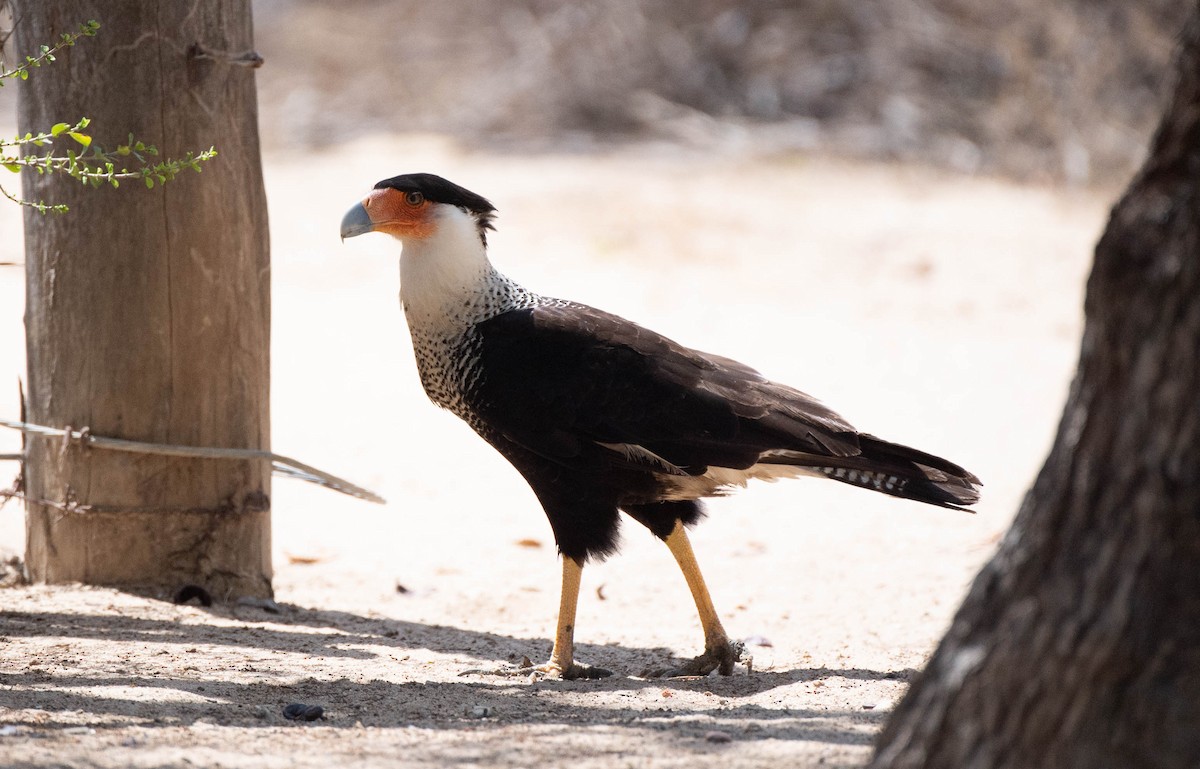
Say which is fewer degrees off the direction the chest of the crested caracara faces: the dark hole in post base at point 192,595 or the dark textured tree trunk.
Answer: the dark hole in post base

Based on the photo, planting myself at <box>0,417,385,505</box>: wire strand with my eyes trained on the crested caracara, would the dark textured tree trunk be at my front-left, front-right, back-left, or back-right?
front-right

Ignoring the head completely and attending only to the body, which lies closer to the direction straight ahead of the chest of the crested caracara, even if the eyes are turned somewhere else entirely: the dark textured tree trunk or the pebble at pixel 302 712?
the pebble

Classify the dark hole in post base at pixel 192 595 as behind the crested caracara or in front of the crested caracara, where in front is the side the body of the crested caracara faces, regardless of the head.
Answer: in front

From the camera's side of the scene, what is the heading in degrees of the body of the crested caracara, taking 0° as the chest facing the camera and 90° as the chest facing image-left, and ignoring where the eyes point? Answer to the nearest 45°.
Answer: approximately 90°

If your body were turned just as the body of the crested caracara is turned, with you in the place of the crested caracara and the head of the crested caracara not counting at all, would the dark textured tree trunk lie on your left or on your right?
on your left

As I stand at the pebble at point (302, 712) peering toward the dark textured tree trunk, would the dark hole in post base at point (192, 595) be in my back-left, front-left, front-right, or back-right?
back-left

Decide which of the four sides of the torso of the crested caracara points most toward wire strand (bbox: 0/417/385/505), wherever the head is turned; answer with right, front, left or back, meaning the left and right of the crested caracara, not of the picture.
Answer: front

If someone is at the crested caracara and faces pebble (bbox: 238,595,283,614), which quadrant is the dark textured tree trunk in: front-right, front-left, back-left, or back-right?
back-left

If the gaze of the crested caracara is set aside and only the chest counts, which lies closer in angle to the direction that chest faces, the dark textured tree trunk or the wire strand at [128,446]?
the wire strand

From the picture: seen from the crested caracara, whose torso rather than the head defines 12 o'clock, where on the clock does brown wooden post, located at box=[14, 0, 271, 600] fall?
The brown wooden post is roughly at 12 o'clock from the crested caracara.
